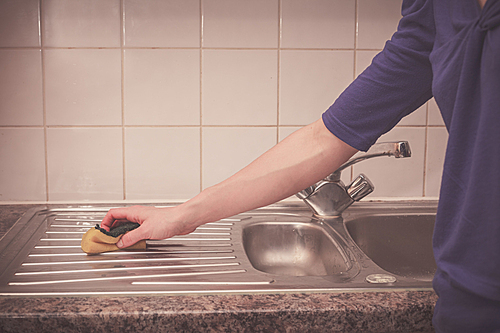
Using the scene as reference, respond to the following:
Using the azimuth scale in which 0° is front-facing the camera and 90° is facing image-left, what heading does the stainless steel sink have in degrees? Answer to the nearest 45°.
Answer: approximately 0°
